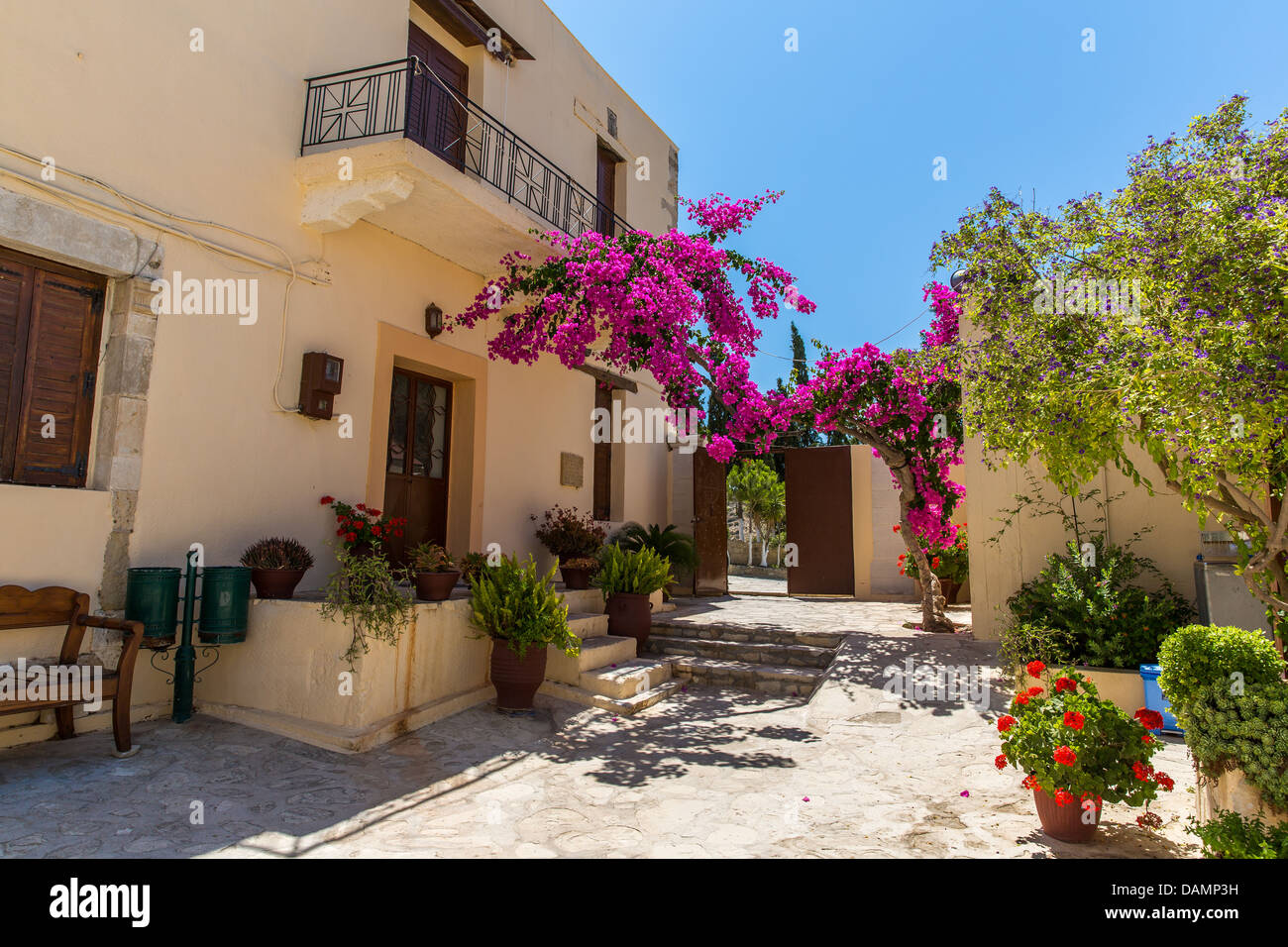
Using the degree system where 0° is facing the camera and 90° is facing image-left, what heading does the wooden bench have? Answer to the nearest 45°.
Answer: approximately 315°

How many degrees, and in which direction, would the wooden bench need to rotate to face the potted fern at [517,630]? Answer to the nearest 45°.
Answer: approximately 45° to its left

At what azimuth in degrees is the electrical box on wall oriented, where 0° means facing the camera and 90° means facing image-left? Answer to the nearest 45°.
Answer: approximately 315°

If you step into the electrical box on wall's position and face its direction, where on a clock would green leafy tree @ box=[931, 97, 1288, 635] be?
The green leafy tree is roughly at 12 o'clock from the electrical box on wall.

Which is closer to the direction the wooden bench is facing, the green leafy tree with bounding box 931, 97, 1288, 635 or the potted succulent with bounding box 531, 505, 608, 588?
the green leafy tree

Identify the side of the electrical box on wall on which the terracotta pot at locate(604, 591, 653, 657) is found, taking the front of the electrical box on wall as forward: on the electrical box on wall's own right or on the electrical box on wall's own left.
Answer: on the electrical box on wall's own left
